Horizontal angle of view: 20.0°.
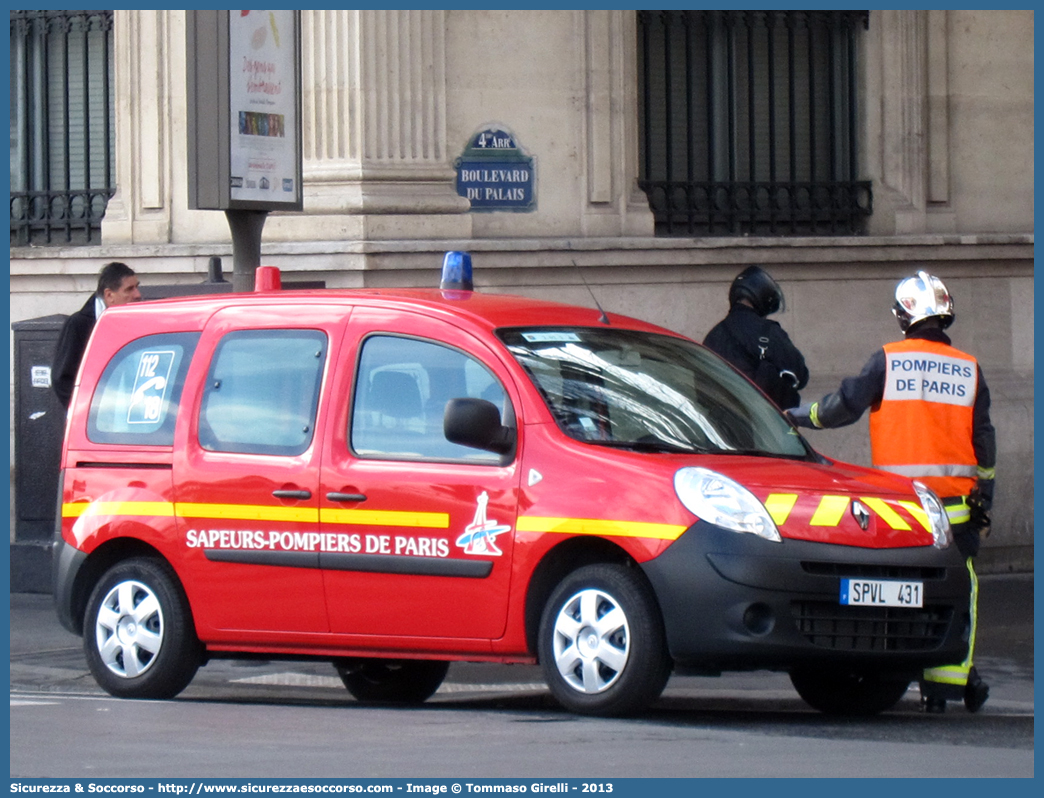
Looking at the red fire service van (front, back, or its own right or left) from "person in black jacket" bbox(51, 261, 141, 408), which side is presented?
back

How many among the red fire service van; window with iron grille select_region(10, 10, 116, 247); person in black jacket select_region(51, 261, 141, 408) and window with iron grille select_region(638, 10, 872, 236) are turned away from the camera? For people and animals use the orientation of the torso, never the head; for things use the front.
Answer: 0

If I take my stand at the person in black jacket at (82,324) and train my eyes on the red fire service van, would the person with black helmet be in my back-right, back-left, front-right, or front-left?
front-left

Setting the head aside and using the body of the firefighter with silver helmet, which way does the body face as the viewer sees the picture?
away from the camera

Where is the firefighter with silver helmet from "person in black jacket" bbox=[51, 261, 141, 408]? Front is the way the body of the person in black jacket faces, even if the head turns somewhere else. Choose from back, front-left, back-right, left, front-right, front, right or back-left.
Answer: front-right

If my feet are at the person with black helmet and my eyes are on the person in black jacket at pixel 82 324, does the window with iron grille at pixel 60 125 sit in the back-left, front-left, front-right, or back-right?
front-right

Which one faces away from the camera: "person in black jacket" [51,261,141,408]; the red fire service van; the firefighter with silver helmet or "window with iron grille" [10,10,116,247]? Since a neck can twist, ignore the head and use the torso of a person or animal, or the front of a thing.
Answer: the firefighter with silver helmet

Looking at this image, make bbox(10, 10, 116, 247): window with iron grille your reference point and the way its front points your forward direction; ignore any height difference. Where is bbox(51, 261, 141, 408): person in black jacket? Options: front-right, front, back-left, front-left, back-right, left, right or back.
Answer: front

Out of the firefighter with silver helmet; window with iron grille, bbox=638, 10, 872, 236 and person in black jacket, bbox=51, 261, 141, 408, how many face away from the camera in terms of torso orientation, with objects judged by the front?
1

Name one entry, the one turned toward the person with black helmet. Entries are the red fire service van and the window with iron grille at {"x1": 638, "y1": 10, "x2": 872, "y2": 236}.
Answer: the window with iron grille

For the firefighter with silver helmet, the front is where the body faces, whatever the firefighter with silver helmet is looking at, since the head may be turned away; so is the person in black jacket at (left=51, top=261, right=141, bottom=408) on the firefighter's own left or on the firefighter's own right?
on the firefighter's own left

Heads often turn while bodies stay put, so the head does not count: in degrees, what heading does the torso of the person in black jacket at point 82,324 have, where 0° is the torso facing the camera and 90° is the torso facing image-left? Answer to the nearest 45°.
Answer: approximately 270°

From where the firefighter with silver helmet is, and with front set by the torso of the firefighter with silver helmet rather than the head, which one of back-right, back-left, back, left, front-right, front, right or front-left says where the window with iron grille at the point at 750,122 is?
front

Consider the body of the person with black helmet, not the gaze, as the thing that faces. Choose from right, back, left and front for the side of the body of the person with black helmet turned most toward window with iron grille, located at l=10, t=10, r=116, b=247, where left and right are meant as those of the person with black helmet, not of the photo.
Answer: left

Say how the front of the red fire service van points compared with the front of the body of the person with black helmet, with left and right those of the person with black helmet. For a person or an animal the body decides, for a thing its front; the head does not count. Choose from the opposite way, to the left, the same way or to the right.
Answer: to the right

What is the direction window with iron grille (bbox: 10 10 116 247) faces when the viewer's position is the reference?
facing the viewer

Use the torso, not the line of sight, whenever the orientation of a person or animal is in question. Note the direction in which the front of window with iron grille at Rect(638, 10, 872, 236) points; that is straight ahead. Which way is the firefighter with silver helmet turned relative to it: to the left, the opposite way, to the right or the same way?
the opposite way
